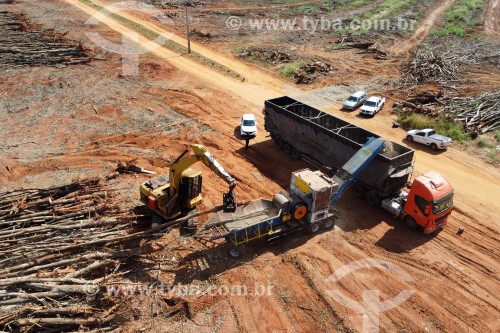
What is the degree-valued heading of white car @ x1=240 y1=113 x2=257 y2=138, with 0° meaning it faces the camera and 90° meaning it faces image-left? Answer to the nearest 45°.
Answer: approximately 0°

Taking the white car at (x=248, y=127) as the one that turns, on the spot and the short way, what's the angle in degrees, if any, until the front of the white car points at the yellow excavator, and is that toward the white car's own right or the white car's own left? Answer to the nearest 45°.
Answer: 0° — it already faces it

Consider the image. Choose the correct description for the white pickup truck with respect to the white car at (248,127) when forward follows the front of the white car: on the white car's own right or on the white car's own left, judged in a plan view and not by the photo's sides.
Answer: on the white car's own left

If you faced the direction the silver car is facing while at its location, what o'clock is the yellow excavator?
The yellow excavator is roughly at 11 o'clock from the silver car.

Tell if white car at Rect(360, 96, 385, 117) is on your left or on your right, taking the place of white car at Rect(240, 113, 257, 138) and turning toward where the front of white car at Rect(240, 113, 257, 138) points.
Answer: on your left
